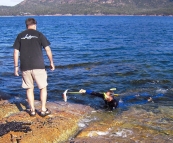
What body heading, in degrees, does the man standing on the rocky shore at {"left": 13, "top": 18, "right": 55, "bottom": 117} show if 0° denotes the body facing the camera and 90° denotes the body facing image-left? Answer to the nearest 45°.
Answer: approximately 180°
